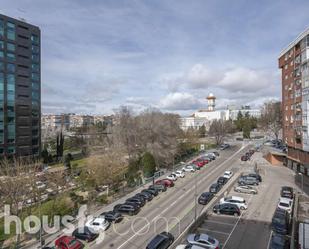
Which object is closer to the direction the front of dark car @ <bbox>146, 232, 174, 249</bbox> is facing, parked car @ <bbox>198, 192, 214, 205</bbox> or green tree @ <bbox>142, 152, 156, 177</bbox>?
the parked car

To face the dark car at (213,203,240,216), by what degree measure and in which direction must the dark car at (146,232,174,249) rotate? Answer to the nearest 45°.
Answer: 0° — it already faces it

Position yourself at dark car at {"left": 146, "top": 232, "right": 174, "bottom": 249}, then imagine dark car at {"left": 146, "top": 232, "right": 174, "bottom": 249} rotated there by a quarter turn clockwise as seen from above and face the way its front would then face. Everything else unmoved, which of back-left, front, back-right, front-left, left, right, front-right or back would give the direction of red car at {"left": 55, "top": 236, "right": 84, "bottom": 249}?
back-right

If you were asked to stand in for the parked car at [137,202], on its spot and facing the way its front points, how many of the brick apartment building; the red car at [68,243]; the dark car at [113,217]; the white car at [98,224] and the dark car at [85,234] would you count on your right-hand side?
4

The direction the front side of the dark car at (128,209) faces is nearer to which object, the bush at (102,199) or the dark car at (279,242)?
the dark car

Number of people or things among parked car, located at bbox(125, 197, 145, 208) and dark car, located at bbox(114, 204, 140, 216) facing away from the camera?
0

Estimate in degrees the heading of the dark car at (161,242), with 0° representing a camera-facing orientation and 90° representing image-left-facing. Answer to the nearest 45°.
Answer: approximately 225°

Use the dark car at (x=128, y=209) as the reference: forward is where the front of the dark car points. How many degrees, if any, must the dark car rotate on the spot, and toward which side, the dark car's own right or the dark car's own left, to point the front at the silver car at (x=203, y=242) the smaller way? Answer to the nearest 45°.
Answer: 0° — it already faces it

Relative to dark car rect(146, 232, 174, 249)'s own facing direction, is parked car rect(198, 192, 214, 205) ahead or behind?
ahead
